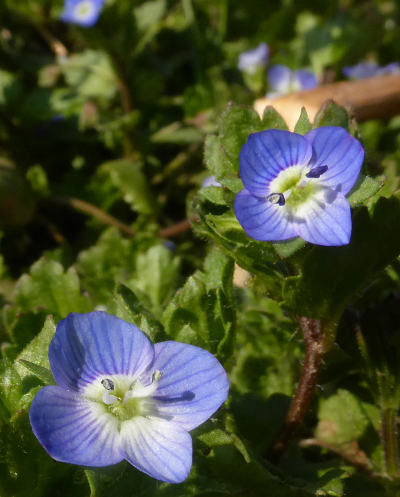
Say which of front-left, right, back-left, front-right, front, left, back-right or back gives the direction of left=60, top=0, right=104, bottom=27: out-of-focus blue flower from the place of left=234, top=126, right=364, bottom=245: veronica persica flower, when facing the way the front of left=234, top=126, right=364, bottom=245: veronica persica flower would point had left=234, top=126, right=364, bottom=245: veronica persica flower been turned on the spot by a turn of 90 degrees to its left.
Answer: back-left

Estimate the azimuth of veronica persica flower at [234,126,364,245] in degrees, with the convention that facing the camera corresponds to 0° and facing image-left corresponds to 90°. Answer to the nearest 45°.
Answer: approximately 0°

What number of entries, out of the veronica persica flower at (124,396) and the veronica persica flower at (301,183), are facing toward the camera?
2

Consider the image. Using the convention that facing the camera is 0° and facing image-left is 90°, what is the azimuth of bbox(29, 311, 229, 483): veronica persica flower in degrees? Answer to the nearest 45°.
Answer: approximately 0°
